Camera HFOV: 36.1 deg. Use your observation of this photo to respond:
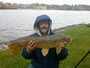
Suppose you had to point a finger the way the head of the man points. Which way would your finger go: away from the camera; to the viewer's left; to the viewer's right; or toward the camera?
toward the camera

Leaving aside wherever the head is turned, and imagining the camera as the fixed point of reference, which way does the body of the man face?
toward the camera
